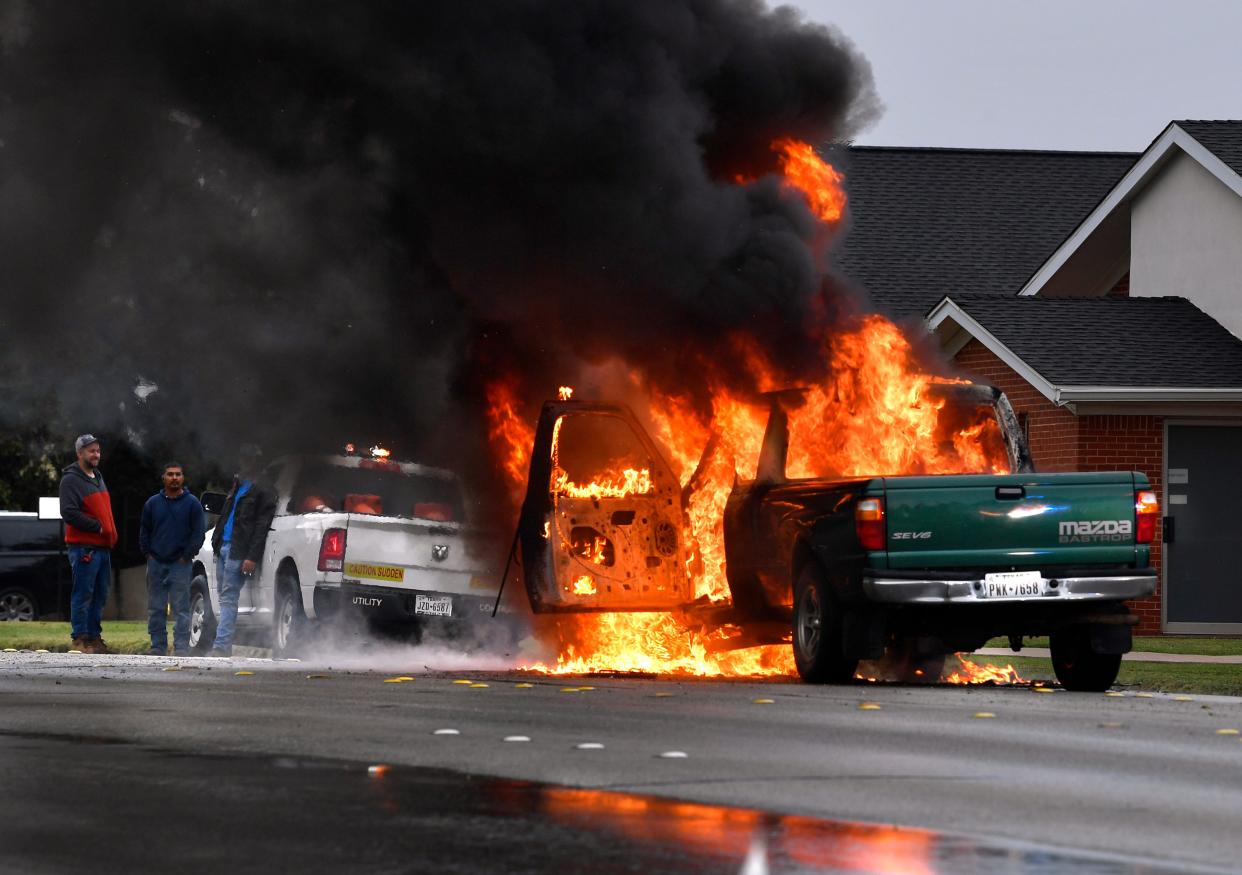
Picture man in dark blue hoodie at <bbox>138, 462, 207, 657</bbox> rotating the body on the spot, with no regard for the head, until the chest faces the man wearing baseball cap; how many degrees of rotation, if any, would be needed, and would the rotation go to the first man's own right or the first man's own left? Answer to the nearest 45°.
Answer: approximately 90° to the first man's own right

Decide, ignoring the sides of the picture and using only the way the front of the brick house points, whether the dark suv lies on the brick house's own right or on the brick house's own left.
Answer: on the brick house's own right

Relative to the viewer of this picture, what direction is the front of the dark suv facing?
facing to the left of the viewer

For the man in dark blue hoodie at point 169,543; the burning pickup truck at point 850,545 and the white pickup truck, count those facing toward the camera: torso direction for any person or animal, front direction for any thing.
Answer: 1

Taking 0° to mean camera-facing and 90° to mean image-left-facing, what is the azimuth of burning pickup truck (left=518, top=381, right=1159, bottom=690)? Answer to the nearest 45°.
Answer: approximately 135°

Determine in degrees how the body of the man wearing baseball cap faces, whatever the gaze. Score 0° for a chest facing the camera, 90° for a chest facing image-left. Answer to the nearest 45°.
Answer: approximately 315°

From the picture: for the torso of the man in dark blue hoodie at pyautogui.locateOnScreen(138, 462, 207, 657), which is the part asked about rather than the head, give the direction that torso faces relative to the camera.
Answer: toward the camera
